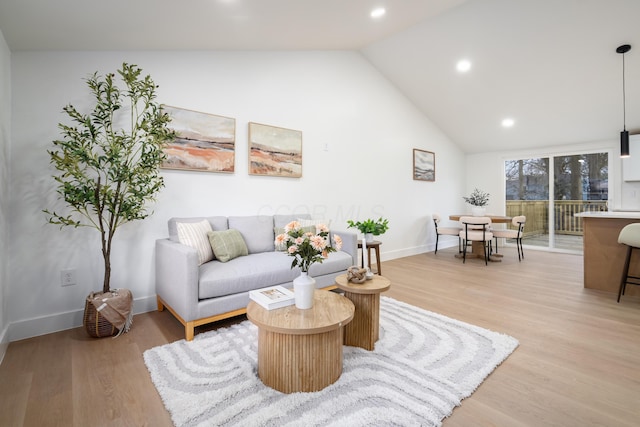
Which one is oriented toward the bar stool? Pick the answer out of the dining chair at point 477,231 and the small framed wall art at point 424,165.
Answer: the small framed wall art

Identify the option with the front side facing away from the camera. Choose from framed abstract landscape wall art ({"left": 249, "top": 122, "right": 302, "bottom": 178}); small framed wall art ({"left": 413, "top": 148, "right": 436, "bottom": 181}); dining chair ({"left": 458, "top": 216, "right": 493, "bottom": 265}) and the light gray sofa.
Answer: the dining chair

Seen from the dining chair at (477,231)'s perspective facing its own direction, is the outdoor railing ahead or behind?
ahead

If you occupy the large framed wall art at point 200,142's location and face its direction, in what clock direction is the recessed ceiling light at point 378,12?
The recessed ceiling light is roughly at 11 o'clock from the large framed wall art.

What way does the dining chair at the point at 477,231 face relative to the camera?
away from the camera

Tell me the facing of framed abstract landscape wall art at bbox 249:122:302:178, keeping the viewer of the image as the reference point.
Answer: facing the viewer and to the right of the viewer

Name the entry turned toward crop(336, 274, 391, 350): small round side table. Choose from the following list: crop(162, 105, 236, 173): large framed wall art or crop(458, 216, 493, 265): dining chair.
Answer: the large framed wall art

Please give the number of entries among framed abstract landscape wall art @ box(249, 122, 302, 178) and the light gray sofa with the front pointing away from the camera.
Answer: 0

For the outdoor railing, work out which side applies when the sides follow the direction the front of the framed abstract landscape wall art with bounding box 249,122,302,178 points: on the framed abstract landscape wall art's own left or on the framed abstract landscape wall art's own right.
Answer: on the framed abstract landscape wall art's own left

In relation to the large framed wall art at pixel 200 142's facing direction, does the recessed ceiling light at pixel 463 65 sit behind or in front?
in front

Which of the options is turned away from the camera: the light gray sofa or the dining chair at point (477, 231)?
the dining chair

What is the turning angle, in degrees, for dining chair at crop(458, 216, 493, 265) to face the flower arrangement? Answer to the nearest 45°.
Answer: approximately 180°

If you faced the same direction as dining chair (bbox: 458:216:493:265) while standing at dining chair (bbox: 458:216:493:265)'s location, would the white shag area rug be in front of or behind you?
behind
